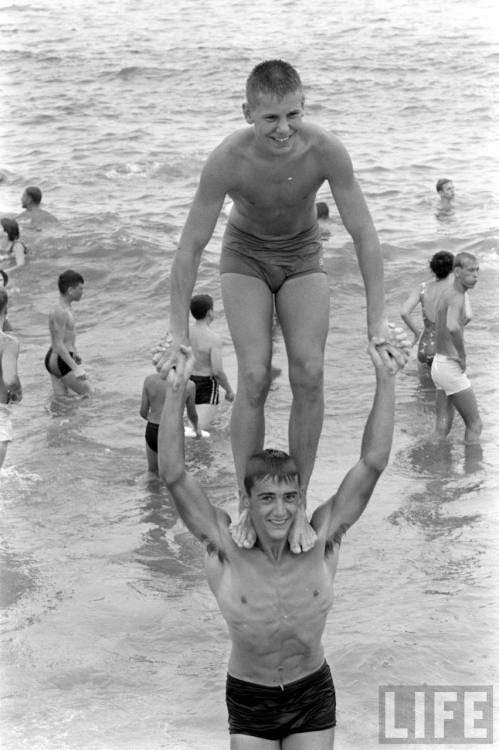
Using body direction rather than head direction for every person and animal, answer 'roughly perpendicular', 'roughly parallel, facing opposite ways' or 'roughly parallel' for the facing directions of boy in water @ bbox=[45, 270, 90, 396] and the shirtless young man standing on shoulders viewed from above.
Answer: roughly perpendicular

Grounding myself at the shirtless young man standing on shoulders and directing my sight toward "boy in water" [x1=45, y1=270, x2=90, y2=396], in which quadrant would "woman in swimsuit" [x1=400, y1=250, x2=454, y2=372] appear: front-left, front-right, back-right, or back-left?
front-right

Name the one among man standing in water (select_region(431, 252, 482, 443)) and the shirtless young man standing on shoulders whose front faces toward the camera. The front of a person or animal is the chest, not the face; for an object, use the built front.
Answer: the shirtless young man standing on shoulders

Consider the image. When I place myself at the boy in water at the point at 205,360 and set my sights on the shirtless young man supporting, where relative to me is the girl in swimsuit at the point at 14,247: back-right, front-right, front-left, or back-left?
back-right

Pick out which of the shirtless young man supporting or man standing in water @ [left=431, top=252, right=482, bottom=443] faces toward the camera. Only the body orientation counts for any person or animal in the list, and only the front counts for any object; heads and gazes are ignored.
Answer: the shirtless young man supporting

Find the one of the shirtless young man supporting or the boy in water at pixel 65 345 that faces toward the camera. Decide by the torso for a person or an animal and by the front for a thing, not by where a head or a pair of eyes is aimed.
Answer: the shirtless young man supporting

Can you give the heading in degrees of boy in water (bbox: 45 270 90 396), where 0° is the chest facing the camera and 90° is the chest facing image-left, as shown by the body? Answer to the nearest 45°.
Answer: approximately 270°

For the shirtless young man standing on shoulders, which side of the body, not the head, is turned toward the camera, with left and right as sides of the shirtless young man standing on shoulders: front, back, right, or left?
front

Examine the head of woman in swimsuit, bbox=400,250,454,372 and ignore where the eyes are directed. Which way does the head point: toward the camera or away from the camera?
away from the camera

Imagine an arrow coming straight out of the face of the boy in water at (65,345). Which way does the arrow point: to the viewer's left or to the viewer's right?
to the viewer's right

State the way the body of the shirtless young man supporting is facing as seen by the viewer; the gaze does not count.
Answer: toward the camera

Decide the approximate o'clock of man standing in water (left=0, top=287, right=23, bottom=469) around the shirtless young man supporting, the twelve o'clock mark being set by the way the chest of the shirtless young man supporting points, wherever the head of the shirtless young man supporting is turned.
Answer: The man standing in water is roughly at 5 o'clock from the shirtless young man supporting.

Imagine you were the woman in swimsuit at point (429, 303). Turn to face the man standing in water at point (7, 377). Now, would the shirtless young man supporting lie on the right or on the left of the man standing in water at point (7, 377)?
left
